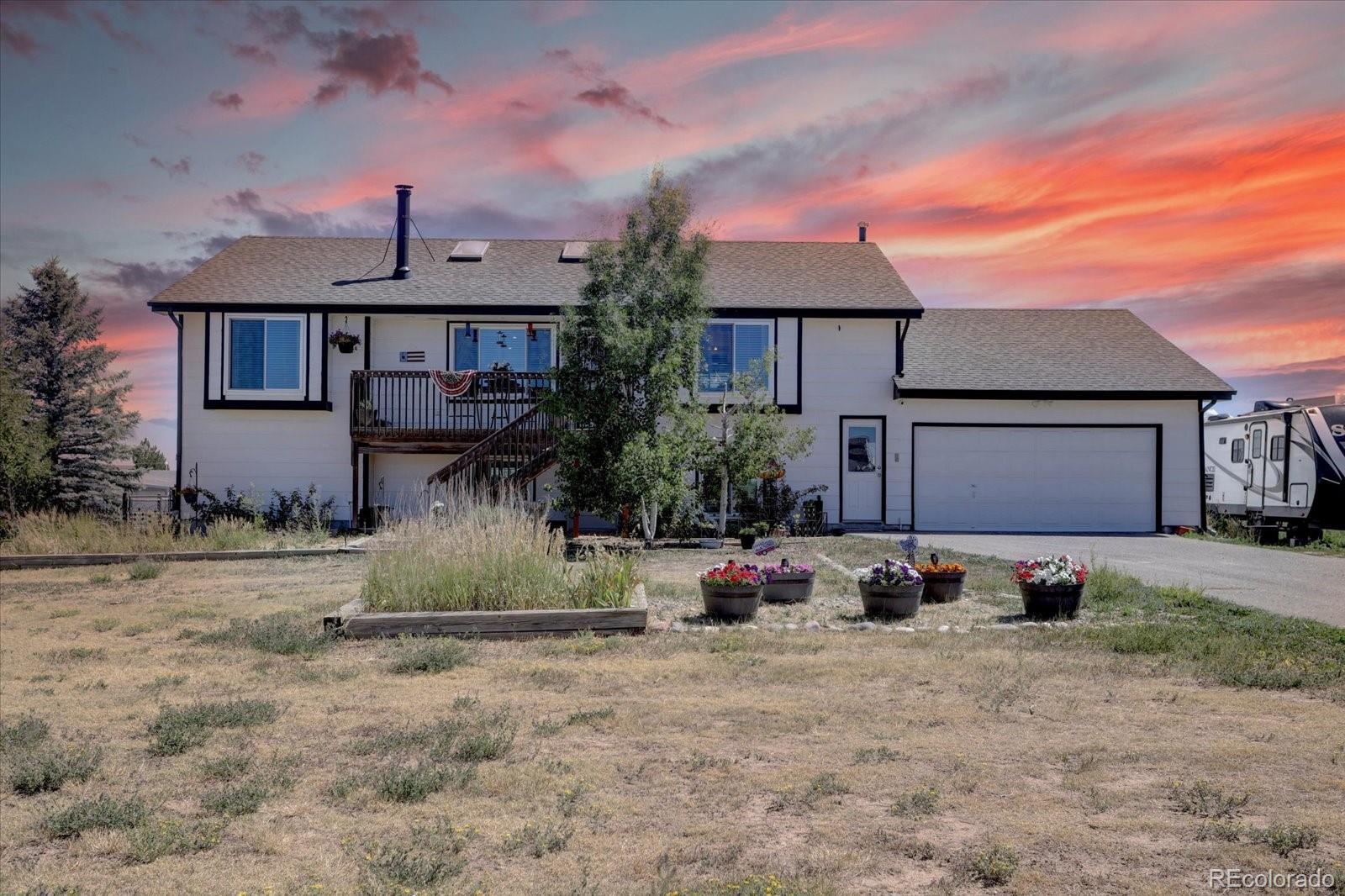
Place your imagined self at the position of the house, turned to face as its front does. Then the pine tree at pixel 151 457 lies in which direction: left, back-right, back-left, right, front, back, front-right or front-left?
back-right

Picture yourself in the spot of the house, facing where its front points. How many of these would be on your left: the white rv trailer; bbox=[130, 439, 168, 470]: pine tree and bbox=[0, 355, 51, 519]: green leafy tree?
1

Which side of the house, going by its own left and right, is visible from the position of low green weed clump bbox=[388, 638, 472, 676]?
front

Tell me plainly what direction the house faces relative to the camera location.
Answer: facing the viewer

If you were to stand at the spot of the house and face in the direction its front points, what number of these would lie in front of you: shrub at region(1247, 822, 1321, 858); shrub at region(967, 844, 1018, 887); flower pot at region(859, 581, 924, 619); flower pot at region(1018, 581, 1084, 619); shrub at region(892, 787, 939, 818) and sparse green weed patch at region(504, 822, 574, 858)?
6

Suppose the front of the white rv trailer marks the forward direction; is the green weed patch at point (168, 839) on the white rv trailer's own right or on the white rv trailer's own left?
on the white rv trailer's own right

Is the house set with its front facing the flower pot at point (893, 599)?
yes

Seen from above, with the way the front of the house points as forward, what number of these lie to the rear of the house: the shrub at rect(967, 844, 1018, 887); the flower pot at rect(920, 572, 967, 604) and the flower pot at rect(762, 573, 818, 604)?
0

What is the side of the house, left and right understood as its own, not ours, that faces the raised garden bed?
front

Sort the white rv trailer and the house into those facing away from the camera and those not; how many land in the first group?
0

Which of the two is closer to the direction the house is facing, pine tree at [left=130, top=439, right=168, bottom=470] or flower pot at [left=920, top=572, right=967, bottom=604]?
the flower pot

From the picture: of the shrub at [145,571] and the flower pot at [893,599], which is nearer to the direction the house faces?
the flower pot

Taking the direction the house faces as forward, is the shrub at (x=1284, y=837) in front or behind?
in front

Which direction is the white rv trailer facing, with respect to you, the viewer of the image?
facing the viewer and to the right of the viewer
